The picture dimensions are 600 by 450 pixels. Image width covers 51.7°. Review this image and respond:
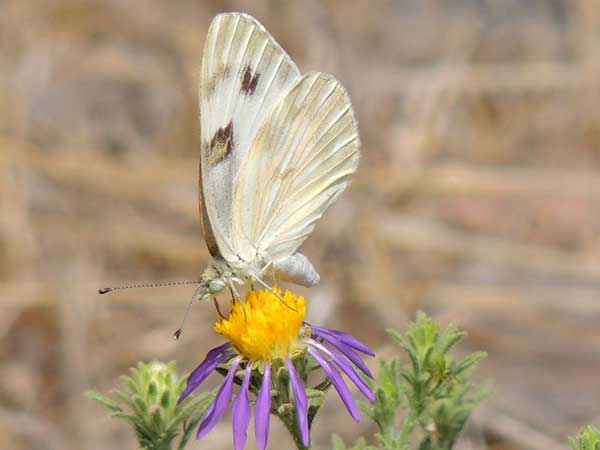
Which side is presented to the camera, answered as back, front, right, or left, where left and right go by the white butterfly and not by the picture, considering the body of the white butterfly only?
left
